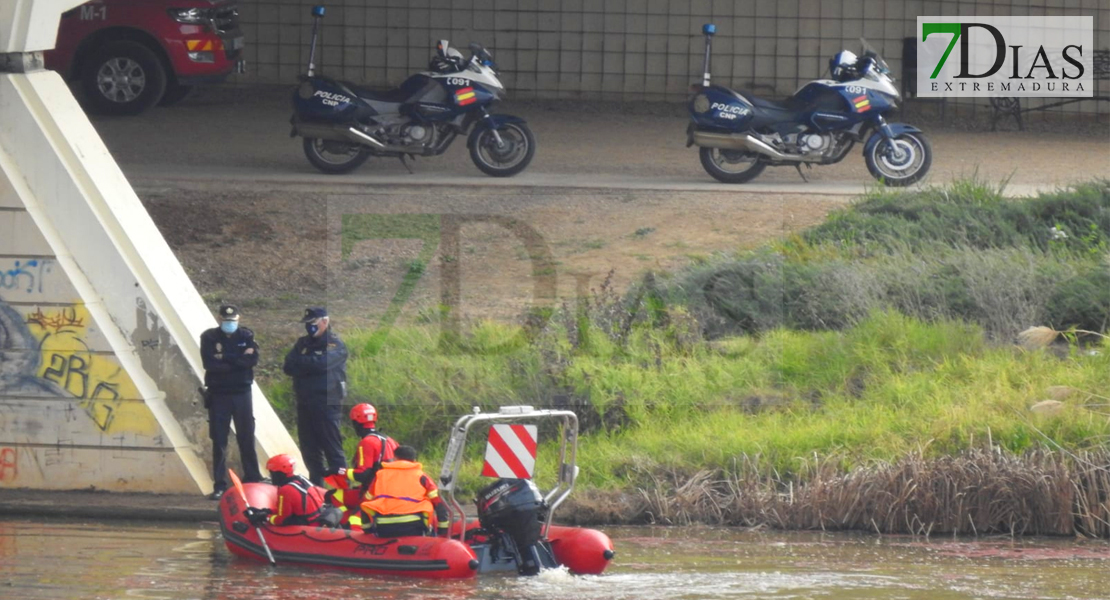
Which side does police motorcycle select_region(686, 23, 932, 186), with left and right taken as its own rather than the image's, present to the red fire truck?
back

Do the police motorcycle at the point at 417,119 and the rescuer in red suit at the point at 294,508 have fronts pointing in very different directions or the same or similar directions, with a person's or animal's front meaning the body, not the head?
very different directions

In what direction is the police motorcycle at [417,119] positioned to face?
to the viewer's right

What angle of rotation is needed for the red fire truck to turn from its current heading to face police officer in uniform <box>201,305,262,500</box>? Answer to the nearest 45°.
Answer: approximately 45° to its right

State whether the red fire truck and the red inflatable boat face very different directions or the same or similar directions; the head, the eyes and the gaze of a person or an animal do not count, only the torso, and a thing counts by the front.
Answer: very different directions

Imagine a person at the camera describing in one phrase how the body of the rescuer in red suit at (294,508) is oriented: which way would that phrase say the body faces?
to the viewer's left

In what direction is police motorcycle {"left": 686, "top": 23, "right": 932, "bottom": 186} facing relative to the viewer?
to the viewer's right

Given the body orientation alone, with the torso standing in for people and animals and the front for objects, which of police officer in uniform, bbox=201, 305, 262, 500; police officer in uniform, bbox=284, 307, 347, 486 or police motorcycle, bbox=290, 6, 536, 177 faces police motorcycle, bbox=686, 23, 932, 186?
police motorcycle, bbox=290, 6, 536, 177

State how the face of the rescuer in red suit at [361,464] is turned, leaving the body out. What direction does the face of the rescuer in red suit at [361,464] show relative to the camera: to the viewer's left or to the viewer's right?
to the viewer's left

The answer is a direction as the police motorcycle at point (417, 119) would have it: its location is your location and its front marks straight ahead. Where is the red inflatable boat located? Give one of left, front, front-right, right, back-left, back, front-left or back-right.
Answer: right

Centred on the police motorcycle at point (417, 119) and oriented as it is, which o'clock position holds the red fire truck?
The red fire truck is roughly at 7 o'clock from the police motorcycle.

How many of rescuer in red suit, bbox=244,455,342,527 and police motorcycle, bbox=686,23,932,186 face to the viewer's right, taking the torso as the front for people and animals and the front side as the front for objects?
1
